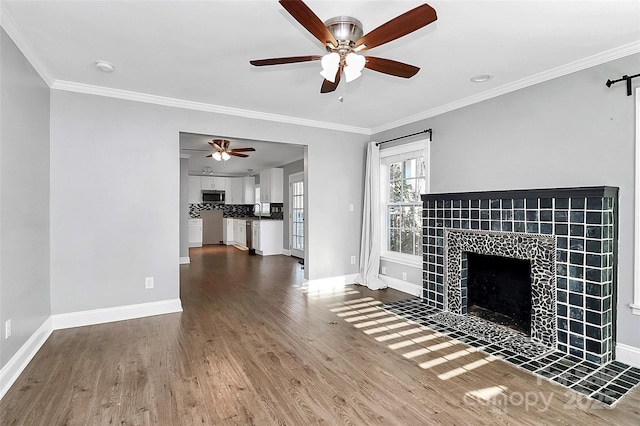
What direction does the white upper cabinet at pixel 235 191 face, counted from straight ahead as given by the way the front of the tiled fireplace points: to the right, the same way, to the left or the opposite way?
to the left

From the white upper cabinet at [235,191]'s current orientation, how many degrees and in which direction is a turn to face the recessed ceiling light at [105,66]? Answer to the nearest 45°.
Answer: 0° — it already faces it

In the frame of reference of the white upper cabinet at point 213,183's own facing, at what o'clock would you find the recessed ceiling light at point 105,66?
The recessed ceiling light is roughly at 12 o'clock from the white upper cabinet.
